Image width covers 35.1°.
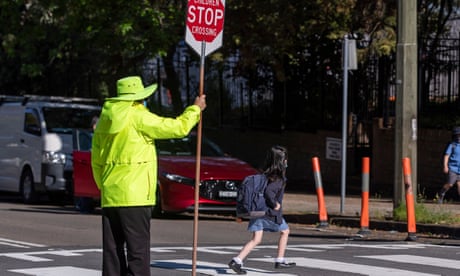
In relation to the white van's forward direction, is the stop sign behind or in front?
in front

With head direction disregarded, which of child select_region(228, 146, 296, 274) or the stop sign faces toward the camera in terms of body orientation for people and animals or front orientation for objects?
the stop sign

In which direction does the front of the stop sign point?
toward the camera

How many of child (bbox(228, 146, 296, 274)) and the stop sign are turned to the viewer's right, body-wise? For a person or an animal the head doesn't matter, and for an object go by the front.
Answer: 1

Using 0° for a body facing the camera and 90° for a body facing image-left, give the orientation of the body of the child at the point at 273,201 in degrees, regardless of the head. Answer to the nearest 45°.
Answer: approximately 270°

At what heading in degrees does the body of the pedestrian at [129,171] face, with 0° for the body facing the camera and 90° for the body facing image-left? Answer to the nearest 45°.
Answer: approximately 225°

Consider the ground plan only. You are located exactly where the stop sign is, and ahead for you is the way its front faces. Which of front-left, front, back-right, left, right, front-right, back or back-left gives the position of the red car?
back

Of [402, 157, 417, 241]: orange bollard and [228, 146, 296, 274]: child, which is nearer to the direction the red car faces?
the orange bollard

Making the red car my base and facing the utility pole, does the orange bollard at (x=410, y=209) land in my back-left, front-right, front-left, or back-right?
front-right

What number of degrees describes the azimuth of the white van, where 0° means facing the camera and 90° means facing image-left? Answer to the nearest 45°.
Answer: approximately 315°

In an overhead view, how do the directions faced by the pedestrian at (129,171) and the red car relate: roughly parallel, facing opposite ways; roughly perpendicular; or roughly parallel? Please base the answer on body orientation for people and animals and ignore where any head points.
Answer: roughly perpendicular
